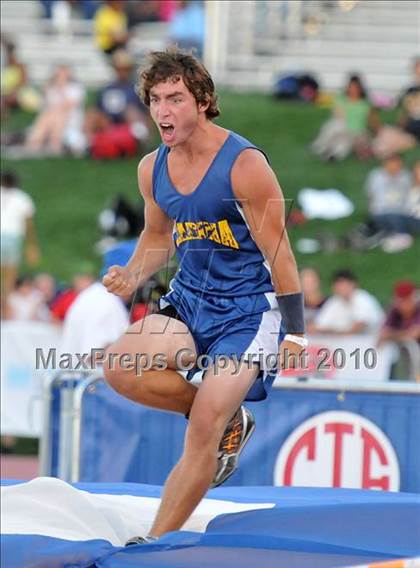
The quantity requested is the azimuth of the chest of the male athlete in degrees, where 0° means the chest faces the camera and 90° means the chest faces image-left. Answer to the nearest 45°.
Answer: approximately 45°

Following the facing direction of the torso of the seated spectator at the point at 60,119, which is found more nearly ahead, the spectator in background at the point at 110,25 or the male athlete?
the male athlete

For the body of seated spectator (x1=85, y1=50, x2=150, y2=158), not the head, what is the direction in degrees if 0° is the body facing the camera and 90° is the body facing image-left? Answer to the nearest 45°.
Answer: approximately 0°

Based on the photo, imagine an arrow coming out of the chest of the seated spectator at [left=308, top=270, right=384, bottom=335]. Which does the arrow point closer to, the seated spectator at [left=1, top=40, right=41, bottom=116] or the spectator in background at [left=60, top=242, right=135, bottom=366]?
the spectator in background

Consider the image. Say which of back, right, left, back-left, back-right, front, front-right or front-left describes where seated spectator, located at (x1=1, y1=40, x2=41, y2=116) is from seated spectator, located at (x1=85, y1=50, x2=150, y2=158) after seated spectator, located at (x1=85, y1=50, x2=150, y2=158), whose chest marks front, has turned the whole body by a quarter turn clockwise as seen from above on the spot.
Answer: front-right
